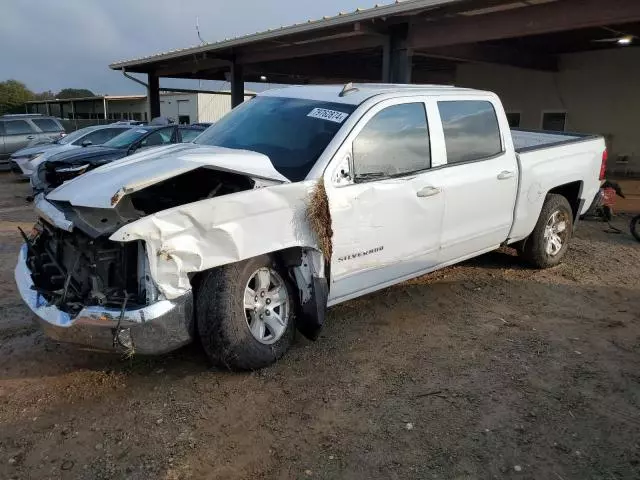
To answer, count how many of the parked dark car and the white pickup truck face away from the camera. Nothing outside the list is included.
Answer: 0

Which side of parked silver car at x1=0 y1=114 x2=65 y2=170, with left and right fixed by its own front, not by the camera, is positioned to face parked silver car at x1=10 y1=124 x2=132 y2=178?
left

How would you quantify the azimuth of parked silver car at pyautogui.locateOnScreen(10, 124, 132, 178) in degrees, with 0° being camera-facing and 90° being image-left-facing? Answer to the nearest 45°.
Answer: approximately 45°

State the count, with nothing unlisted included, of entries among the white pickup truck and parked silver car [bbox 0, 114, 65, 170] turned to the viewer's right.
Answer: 0

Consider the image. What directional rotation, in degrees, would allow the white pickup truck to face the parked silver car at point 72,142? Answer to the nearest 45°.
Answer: approximately 90° to its right

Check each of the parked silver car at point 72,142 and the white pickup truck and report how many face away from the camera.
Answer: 0

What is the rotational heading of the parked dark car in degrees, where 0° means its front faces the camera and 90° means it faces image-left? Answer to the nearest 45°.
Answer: approximately 45°

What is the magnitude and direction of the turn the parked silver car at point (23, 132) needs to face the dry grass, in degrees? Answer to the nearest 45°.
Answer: approximately 90° to its left

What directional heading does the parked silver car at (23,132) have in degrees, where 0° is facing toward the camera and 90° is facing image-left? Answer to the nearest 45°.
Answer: approximately 90°
